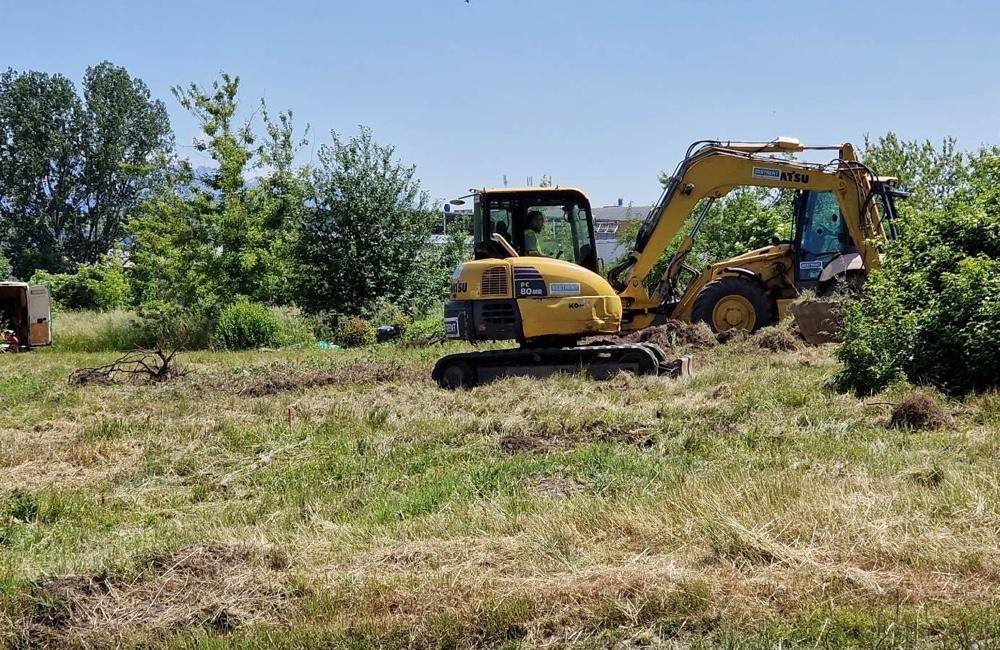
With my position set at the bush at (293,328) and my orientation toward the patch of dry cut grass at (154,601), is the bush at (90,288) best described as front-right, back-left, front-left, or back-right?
back-right

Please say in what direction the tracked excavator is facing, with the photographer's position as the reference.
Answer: facing to the right of the viewer

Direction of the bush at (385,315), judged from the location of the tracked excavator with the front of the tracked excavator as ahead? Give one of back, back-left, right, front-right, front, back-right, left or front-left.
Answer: back-left

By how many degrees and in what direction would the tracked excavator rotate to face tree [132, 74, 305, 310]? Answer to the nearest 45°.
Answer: approximately 135° to its left

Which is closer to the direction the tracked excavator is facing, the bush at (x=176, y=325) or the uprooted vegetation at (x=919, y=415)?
the uprooted vegetation

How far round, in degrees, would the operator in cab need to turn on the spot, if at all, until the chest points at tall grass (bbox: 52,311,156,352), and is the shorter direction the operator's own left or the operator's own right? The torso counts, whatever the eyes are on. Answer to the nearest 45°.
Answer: approximately 135° to the operator's own left

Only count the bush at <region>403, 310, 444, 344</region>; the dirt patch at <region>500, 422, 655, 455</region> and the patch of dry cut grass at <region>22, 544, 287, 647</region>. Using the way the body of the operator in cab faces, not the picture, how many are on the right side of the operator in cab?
2

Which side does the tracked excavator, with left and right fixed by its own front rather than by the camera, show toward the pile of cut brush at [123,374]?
back

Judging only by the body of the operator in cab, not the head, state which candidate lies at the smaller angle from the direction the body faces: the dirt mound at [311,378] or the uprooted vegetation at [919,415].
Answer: the uprooted vegetation
